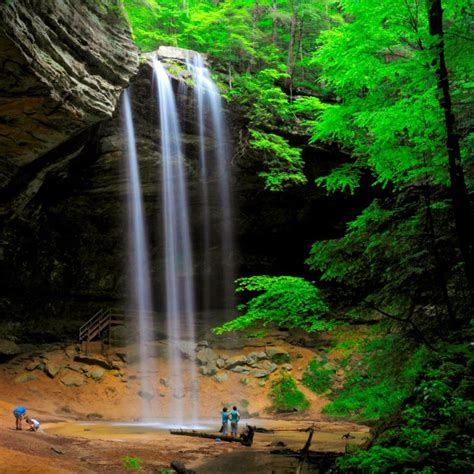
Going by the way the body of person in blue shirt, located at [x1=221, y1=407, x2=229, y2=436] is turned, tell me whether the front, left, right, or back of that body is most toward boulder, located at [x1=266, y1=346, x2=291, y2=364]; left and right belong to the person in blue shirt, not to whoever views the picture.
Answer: front

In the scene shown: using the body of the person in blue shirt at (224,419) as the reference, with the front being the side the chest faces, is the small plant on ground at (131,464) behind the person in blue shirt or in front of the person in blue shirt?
behind

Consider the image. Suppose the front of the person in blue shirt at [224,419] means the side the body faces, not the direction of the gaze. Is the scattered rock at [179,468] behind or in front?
behind

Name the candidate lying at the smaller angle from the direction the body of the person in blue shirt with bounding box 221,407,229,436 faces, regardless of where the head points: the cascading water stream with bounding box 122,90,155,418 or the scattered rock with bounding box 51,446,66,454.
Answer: the cascading water stream

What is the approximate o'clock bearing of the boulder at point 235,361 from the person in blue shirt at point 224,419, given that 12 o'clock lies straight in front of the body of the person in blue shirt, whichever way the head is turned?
The boulder is roughly at 12 o'clock from the person in blue shirt.

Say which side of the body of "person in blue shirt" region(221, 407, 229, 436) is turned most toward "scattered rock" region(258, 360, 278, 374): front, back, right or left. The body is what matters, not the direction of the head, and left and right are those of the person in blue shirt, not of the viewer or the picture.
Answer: front

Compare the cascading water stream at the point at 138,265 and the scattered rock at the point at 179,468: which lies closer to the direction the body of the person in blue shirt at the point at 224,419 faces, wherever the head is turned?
the cascading water stream

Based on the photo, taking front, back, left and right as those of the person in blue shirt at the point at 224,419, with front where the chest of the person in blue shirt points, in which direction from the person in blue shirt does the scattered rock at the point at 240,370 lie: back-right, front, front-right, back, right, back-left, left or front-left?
front

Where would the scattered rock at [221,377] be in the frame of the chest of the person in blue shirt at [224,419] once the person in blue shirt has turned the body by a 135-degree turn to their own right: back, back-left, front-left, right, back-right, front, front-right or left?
back-left

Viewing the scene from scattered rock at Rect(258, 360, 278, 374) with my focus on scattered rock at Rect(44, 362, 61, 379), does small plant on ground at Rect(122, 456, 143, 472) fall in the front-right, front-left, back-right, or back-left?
front-left

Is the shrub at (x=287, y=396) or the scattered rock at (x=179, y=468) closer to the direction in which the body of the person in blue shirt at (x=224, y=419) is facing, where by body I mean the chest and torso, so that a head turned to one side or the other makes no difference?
the shrub

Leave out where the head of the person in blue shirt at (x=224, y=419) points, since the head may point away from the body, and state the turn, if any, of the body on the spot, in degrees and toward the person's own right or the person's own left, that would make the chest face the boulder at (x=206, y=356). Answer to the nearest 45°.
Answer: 0° — they already face it

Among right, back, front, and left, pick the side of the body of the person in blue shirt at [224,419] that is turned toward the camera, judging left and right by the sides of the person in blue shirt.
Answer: back
